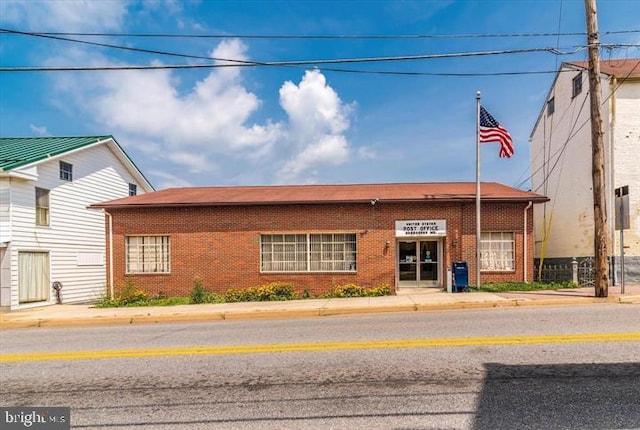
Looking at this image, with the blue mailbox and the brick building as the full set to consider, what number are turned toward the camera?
2

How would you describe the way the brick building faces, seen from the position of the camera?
facing the viewer

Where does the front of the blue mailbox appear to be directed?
toward the camera

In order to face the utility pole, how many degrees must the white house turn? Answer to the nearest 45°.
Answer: approximately 90° to its left

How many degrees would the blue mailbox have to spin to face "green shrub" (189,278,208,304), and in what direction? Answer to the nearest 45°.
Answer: approximately 90° to its right

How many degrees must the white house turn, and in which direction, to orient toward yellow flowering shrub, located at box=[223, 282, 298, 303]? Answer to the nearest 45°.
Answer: approximately 90° to its left

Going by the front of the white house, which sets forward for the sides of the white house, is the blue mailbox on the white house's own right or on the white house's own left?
on the white house's own left

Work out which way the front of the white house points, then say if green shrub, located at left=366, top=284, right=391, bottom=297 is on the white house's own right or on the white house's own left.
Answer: on the white house's own left

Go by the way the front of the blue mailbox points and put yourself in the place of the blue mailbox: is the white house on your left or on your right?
on your right
